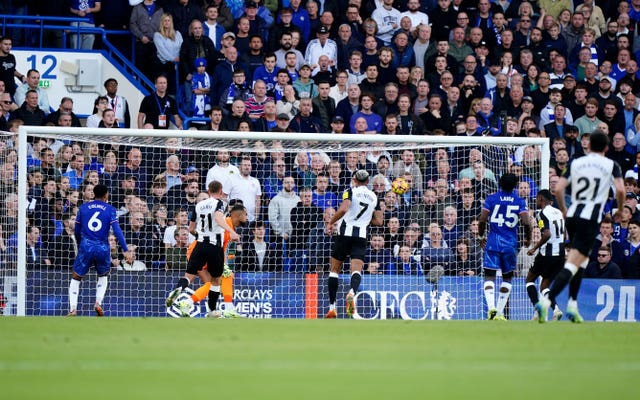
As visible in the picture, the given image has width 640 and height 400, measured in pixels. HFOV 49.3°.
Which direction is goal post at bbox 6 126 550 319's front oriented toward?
toward the camera

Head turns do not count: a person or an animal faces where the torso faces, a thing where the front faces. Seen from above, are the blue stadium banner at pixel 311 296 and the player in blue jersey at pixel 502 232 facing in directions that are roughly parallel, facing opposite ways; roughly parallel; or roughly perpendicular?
roughly parallel, facing opposite ways

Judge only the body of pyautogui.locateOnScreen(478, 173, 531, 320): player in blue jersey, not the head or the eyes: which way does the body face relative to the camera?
away from the camera

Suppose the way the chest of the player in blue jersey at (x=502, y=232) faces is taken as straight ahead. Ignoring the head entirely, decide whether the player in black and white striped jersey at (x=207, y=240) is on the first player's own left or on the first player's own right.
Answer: on the first player's own left

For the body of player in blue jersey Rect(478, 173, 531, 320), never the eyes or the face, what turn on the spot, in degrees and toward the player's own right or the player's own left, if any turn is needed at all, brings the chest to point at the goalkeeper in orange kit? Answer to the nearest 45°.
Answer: approximately 90° to the player's own left

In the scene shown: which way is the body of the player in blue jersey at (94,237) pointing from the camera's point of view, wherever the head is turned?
away from the camera

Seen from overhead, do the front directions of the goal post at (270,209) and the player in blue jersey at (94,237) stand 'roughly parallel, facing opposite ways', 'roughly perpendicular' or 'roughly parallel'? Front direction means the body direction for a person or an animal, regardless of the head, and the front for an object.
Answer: roughly parallel, facing opposite ways

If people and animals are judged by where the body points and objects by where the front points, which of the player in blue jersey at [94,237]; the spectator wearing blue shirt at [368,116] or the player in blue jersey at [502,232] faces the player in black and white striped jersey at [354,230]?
the spectator wearing blue shirt

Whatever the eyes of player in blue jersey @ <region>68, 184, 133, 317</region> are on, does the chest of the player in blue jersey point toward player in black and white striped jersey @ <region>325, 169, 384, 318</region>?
no

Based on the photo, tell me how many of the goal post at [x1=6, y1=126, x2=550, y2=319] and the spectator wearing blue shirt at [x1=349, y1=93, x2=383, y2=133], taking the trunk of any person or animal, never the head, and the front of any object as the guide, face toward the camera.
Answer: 2

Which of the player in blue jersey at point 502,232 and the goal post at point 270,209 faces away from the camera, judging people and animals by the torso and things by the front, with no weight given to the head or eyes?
the player in blue jersey
